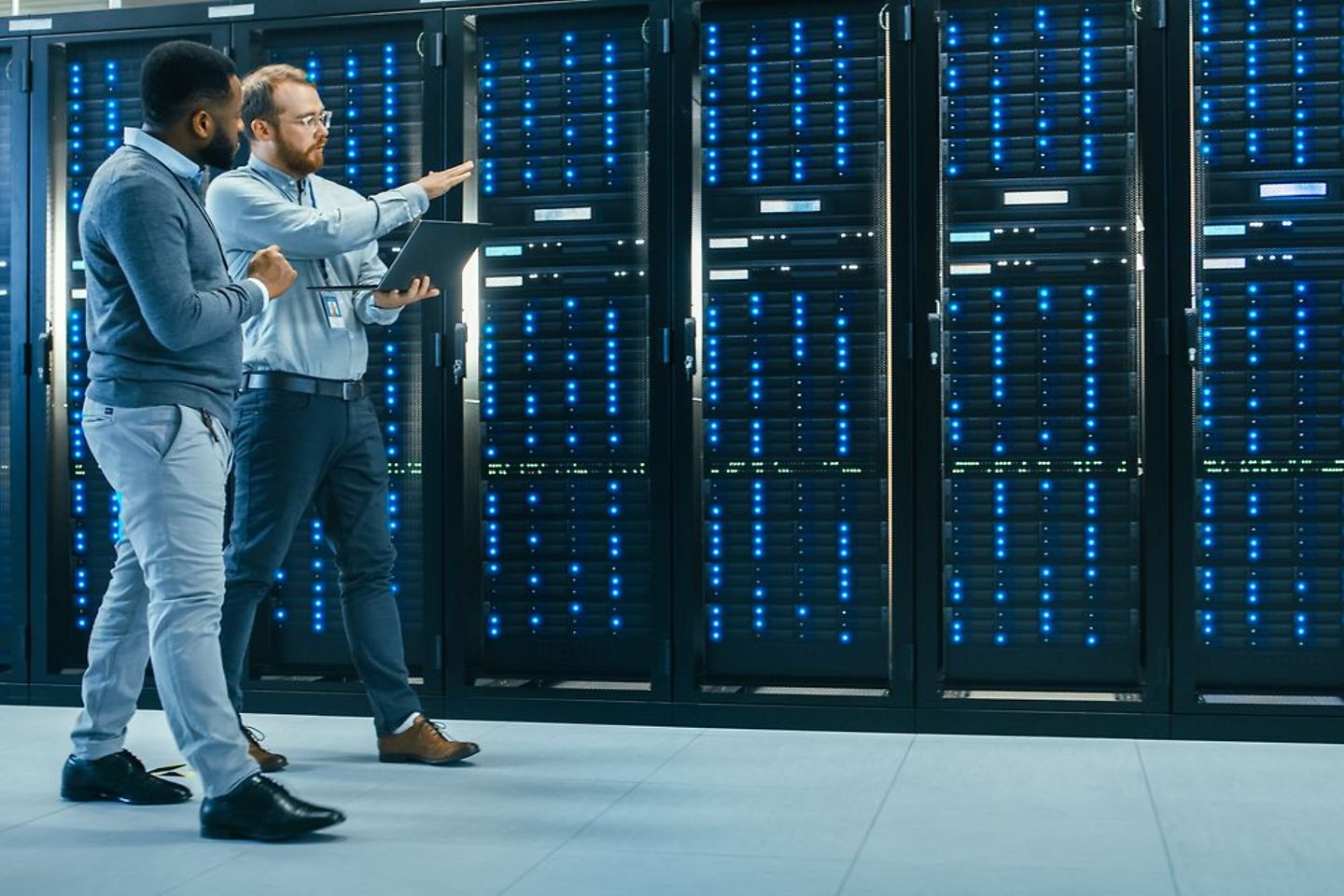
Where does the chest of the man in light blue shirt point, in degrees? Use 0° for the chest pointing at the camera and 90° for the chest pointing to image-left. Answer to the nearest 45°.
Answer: approximately 315°

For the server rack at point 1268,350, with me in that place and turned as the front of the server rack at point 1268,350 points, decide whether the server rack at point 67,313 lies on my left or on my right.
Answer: on my right

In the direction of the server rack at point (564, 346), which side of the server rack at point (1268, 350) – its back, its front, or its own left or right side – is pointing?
right

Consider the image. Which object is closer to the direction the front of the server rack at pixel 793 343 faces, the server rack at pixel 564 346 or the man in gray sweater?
the man in gray sweater

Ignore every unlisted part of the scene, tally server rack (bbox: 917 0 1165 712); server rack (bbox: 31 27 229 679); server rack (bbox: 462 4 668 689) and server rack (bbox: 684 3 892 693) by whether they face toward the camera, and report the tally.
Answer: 4

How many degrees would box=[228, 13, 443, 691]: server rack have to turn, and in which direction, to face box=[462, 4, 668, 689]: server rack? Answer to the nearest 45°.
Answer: approximately 45° to its left

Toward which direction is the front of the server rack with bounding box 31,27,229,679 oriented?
toward the camera

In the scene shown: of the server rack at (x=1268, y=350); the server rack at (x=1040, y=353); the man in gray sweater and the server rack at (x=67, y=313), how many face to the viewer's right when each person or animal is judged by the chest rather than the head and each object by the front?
1

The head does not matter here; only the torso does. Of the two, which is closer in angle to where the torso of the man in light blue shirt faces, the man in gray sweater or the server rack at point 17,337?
the man in gray sweater

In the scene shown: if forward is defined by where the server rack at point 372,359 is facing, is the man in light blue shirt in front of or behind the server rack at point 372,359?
in front

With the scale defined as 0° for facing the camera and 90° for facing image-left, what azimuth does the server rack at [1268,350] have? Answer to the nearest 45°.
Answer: approximately 0°

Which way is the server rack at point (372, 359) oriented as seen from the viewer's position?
toward the camera

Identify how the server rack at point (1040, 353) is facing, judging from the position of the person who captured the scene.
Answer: facing the viewer

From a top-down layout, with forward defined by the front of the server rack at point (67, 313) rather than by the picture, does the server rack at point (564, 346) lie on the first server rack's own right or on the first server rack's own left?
on the first server rack's own left

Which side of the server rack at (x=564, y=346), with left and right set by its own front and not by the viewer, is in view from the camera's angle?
front
